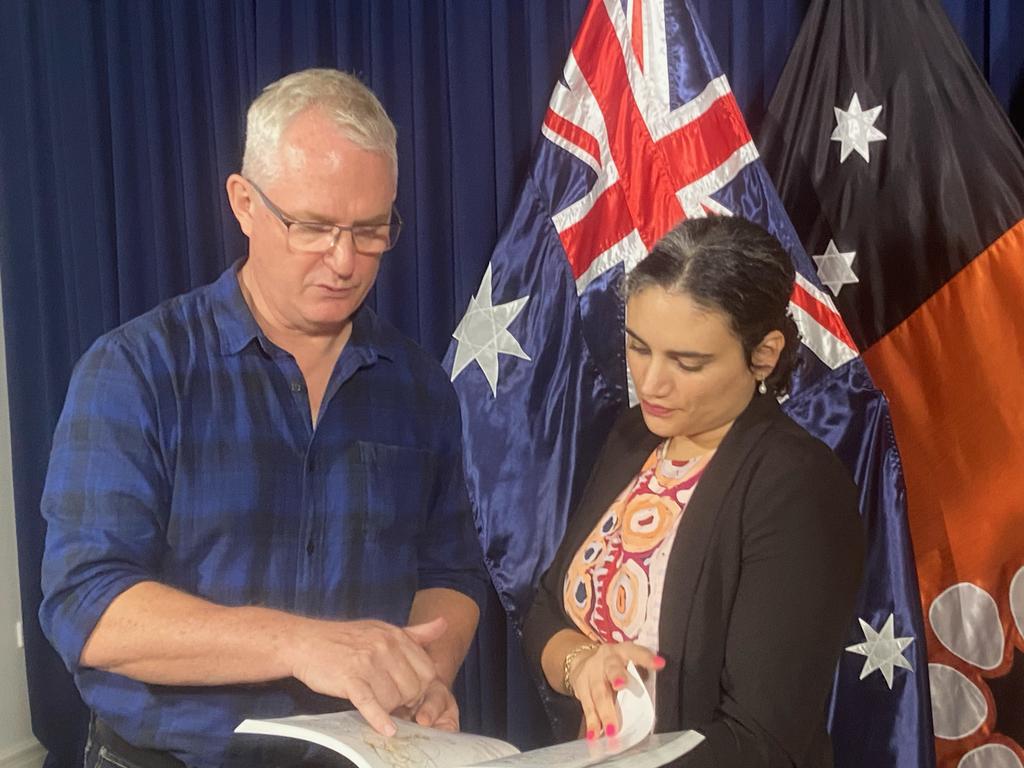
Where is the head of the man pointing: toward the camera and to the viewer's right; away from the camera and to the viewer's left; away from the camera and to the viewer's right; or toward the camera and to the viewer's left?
toward the camera and to the viewer's right

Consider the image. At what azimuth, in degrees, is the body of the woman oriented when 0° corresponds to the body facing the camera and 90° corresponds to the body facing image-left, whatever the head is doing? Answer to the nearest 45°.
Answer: approximately 45°

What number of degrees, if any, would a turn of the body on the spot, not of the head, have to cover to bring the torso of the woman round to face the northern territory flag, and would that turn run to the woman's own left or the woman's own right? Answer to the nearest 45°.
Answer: approximately 180°
